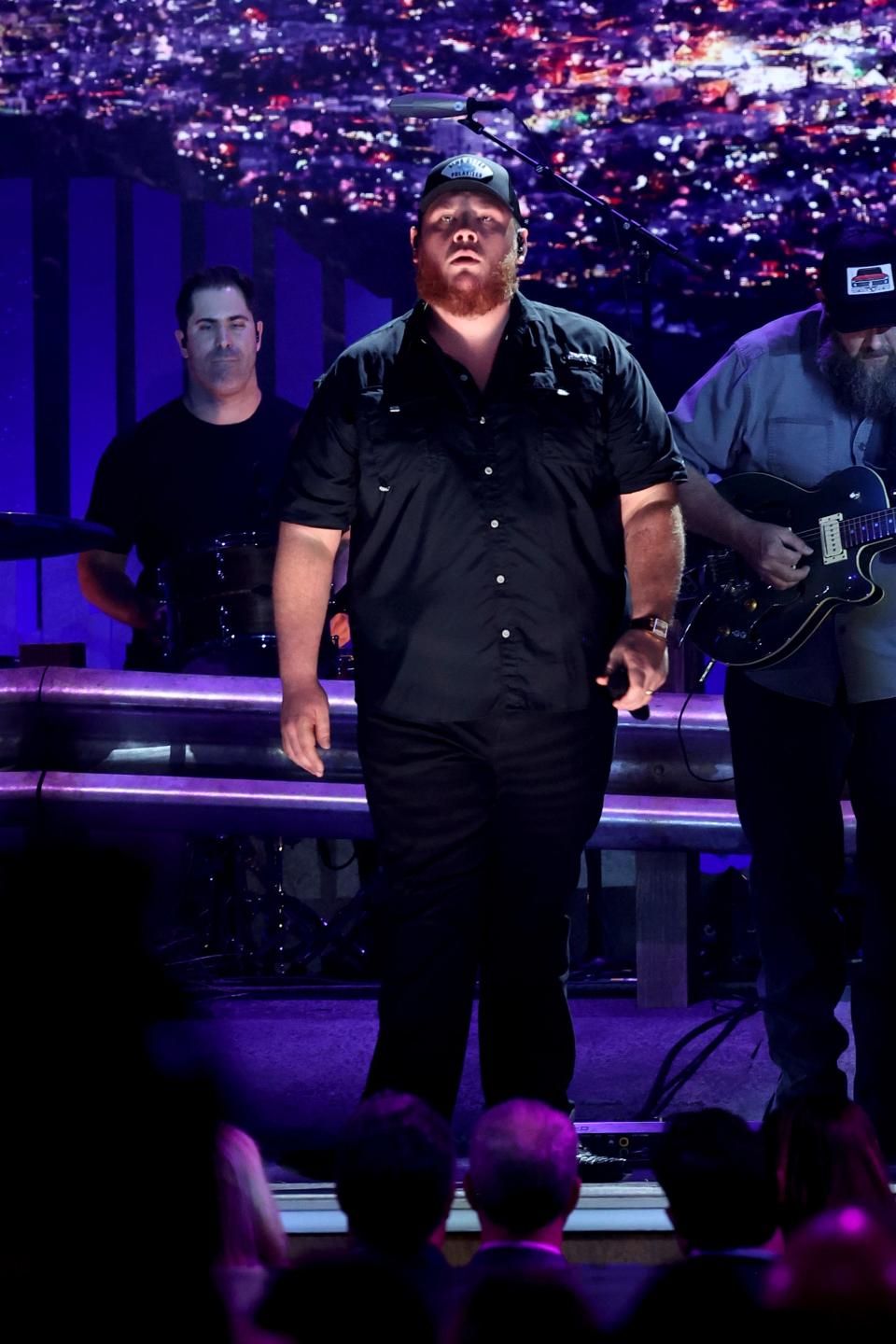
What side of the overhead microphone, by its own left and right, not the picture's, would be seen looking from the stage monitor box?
left

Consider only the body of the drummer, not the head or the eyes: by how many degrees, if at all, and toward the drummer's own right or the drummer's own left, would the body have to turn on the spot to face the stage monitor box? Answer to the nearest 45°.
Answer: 0° — they already face it

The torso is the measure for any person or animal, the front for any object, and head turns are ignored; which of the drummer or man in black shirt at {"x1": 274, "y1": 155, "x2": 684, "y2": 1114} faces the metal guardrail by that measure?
the drummer

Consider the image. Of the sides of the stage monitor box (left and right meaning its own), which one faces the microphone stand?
front

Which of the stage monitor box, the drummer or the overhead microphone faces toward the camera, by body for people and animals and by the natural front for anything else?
the drummer

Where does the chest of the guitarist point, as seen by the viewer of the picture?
toward the camera

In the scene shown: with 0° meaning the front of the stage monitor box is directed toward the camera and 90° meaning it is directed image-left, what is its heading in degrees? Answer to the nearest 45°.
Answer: approximately 180°

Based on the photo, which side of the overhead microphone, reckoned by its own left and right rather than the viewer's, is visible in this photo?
left

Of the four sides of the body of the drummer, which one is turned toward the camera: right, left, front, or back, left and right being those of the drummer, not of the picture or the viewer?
front
